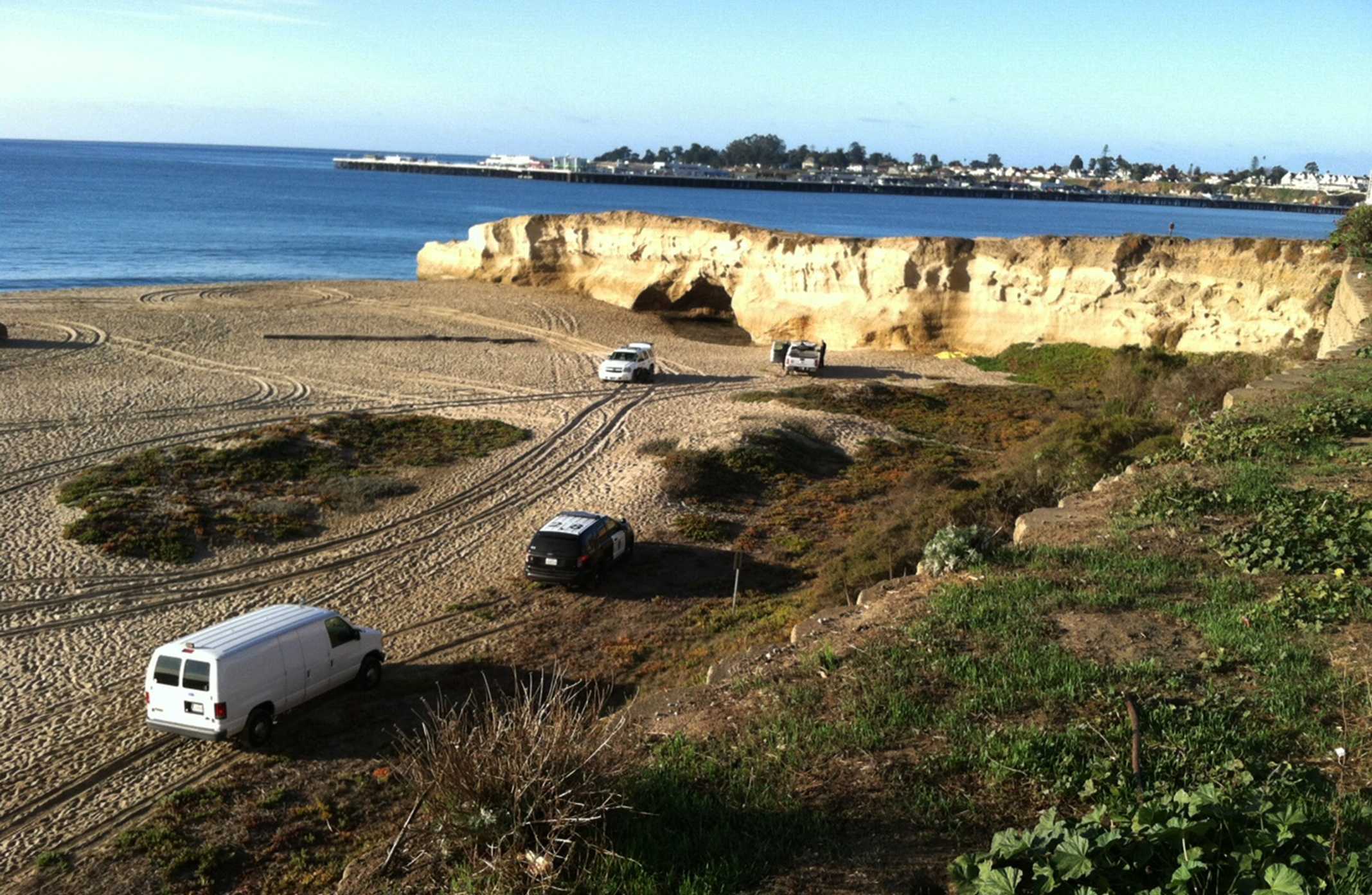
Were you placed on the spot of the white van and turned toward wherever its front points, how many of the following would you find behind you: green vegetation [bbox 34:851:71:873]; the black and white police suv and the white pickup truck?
1

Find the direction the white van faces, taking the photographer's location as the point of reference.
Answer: facing away from the viewer and to the right of the viewer

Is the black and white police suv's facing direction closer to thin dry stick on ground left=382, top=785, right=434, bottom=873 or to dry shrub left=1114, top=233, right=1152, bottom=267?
the dry shrub

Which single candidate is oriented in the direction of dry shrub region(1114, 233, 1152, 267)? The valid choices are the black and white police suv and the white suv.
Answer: the black and white police suv

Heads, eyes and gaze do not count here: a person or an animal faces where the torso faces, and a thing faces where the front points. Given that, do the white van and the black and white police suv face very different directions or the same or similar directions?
same or similar directions

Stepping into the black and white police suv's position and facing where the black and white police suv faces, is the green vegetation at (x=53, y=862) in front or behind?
behind

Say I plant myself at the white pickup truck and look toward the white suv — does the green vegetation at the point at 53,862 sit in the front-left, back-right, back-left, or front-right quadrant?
front-left

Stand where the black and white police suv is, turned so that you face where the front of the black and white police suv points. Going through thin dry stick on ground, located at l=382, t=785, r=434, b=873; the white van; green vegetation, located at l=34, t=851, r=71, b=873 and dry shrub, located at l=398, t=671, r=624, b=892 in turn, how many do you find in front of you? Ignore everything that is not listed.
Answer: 0

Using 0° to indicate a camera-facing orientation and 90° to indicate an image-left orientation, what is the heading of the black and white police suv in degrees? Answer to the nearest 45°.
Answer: approximately 225°

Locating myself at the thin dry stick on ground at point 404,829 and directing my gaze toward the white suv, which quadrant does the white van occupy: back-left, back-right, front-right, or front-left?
front-left

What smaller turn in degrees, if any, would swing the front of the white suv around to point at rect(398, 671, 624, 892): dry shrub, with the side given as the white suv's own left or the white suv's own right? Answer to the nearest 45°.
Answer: approximately 45° to the white suv's own left

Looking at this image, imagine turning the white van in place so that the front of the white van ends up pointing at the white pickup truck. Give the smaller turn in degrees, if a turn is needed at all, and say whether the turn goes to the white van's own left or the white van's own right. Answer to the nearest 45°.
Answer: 0° — it already faces it

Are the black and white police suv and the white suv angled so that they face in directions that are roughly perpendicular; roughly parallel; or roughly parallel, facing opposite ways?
roughly parallel, facing opposite ways

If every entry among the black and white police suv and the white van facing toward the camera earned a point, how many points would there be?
0

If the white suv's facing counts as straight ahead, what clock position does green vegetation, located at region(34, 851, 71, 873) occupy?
The green vegetation is roughly at 11 o'clock from the white suv.

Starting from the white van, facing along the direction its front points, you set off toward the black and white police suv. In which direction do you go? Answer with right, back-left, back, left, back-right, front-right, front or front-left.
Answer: front

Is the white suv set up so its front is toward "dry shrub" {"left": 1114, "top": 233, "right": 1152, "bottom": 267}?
no

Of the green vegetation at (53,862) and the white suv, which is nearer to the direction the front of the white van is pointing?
the white suv

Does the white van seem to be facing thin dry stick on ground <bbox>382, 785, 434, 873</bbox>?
no

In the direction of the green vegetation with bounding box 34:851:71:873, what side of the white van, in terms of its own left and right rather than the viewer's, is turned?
back
